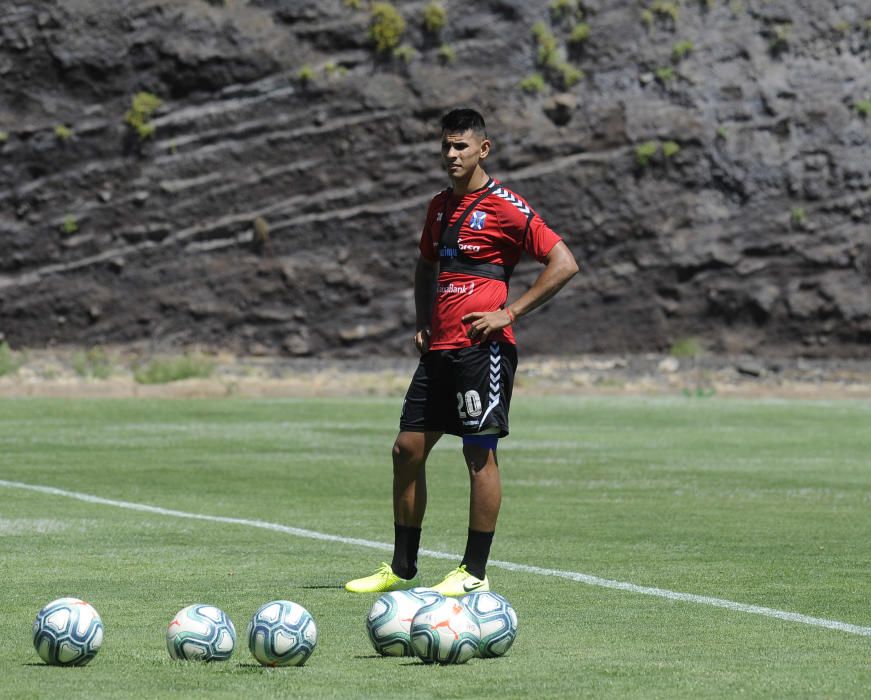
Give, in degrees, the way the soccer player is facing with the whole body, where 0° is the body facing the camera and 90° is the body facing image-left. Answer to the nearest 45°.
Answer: approximately 45°

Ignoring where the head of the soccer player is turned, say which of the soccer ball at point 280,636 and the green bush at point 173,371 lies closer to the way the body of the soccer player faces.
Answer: the soccer ball

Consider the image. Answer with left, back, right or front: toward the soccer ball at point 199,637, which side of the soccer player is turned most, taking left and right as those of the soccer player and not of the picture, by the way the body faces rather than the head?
front

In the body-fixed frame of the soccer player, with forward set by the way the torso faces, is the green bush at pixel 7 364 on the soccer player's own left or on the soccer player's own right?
on the soccer player's own right

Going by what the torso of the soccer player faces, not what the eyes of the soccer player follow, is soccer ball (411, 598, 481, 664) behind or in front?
in front

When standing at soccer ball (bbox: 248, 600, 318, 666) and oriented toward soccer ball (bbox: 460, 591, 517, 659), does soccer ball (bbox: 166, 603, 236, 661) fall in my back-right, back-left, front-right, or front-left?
back-left

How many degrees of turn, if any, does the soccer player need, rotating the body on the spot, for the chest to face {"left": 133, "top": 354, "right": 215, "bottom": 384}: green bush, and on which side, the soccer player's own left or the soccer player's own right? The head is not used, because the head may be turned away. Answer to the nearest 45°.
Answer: approximately 135° to the soccer player's own right

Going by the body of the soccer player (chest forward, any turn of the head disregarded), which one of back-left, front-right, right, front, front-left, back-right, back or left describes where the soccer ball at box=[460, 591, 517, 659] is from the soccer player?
front-left

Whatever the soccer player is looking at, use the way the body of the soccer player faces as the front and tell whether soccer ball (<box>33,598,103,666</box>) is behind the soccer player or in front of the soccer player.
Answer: in front
